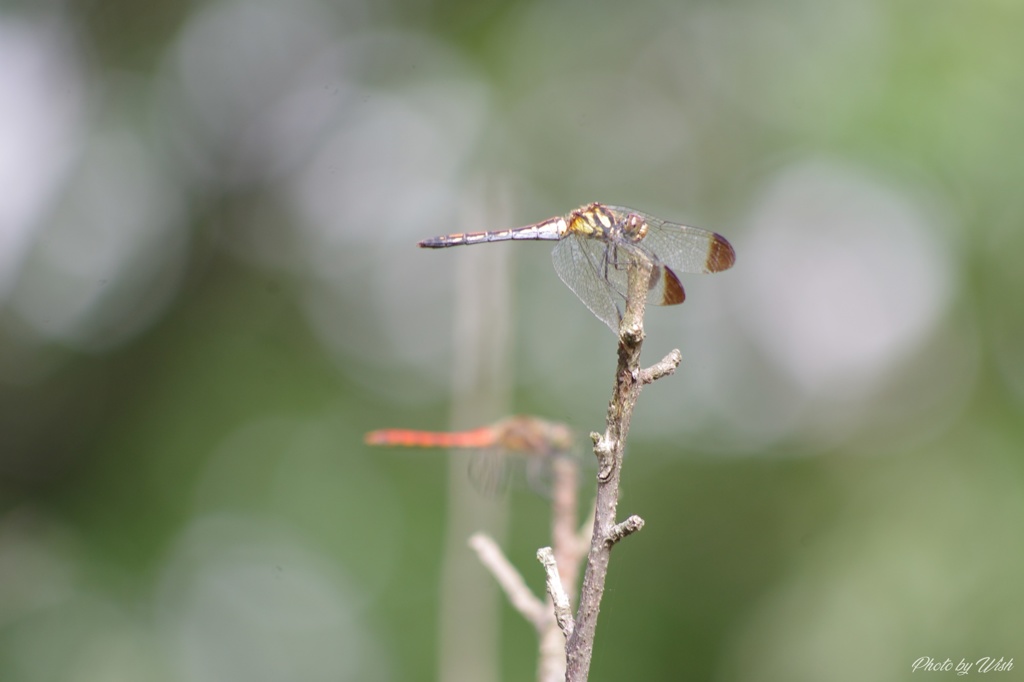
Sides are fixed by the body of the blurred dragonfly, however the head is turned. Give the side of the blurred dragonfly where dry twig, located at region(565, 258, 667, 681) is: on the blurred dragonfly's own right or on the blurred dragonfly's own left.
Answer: on the blurred dragonfly's own right

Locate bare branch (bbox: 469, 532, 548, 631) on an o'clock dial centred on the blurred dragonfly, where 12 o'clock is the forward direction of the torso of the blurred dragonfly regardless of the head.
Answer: The bare branch is roughly at 3 o'clock from the blurred dragonfly.

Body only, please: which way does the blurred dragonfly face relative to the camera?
to the viewer's right

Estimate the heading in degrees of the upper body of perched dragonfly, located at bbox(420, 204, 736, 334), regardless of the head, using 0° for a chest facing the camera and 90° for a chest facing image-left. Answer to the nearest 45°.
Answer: approximately 270°

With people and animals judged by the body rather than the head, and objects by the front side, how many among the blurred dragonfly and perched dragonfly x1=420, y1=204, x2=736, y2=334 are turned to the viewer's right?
2
